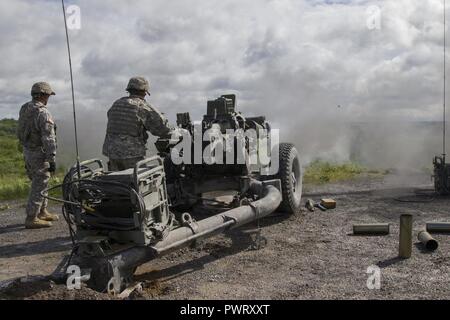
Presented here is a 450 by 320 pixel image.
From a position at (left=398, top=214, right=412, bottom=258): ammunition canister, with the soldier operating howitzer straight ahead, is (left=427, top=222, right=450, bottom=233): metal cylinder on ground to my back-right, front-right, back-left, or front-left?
back-right

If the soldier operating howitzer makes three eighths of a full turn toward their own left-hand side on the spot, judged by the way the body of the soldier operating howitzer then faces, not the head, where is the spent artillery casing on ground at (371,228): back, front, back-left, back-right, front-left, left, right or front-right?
back

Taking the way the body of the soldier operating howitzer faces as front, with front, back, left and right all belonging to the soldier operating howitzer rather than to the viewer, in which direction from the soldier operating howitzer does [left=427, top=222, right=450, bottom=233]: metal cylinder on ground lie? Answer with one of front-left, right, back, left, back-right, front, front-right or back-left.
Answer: front-right

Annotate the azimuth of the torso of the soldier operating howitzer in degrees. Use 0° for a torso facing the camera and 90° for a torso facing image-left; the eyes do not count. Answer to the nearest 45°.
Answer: approximately 225°

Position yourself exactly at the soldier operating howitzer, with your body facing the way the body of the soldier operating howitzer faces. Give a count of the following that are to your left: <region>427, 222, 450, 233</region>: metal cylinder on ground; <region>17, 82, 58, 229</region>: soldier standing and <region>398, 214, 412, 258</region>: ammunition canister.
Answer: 1

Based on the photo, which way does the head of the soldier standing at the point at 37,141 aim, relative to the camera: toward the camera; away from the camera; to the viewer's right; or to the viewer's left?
to the viewer's right

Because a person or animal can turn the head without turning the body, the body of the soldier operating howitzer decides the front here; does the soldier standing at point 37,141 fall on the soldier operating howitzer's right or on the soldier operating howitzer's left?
on the soldier operating howitzer's left

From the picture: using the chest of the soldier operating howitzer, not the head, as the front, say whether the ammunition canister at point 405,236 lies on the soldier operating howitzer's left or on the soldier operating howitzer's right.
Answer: on the soldier operating howitzer's right
